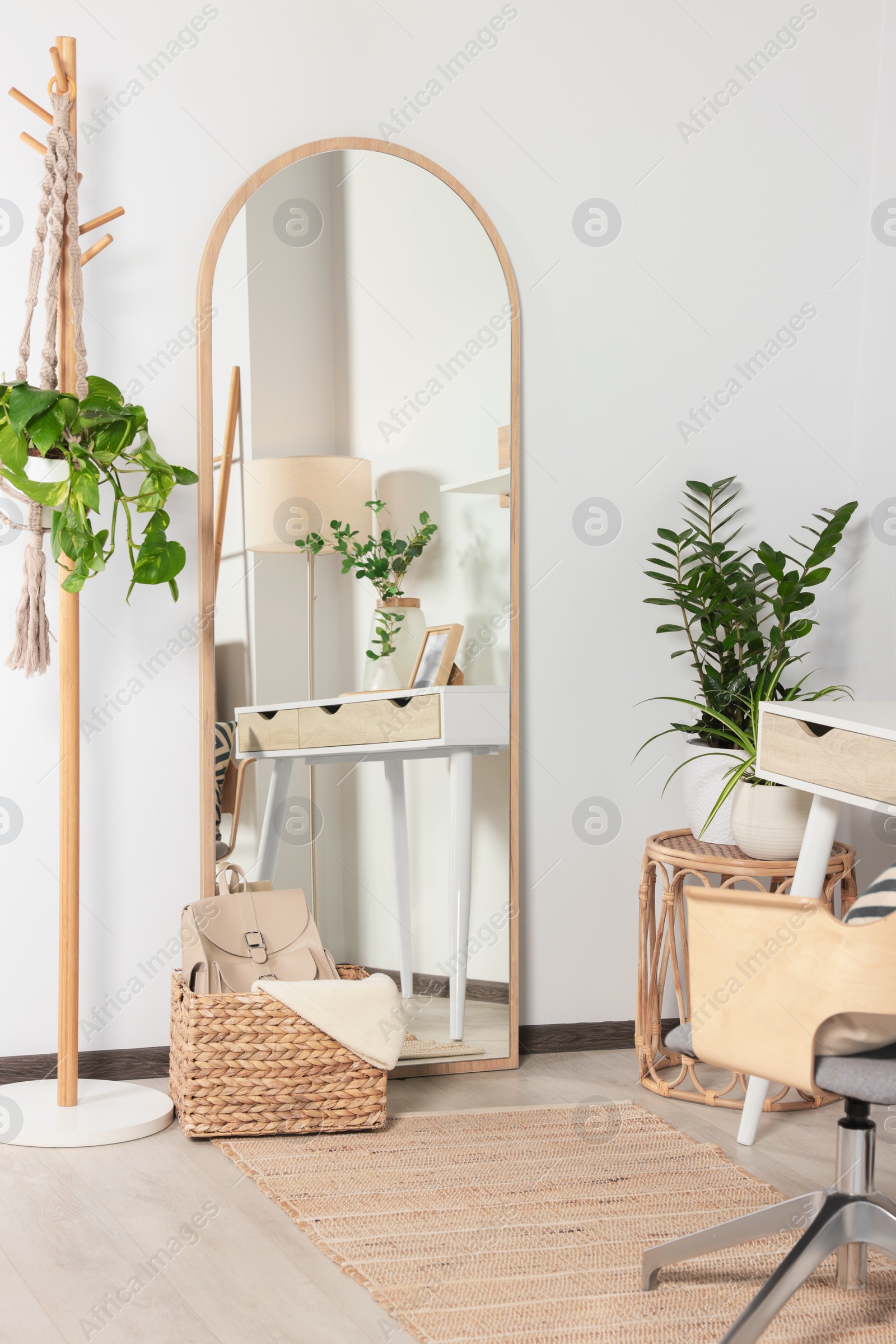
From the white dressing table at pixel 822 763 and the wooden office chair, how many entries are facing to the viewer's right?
0

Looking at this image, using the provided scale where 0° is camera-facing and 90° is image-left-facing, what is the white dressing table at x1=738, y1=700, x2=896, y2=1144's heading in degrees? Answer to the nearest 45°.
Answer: approximately 45°

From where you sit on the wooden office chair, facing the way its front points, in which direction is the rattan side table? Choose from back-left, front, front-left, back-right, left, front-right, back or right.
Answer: front-right

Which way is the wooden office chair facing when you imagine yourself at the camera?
facing away from the viewer and to the left of the viewer

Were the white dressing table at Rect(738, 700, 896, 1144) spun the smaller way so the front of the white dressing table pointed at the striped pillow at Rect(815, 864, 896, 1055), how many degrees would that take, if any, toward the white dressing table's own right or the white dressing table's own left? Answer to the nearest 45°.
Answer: approximately 45° to the white dressing table's own left

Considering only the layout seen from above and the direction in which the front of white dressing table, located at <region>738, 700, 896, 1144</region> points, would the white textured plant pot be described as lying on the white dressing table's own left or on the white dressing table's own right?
on the white dressing table's own right

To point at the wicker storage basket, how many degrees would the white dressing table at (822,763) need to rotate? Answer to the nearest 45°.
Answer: approximately 45° to its right

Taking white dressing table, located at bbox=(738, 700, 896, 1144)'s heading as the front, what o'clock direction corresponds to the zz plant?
The zz plant is roughly at 4 o'clock from the white dressing table.

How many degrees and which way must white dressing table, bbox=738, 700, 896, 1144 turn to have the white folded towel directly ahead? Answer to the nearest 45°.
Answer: approximately 45° to its right

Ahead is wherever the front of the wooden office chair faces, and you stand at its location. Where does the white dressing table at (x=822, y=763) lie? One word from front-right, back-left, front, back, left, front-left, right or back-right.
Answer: front-right
